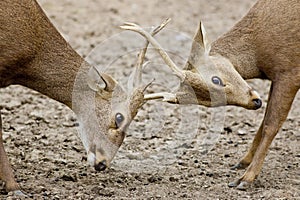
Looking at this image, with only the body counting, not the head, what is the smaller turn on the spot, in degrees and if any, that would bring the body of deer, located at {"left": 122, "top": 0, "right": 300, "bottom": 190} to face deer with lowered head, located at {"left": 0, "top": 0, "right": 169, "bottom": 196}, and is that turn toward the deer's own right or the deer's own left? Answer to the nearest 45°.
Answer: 0° — it already faces it

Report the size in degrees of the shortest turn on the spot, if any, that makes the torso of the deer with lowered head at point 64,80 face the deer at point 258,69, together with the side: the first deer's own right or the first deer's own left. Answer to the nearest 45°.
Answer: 0° — it already faces it

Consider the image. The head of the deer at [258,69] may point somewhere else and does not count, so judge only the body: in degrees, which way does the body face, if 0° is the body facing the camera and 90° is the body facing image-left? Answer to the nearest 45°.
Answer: approximately 90°

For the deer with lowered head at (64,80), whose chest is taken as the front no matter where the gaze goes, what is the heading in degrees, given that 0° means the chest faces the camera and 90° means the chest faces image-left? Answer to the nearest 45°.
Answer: approximately 270°

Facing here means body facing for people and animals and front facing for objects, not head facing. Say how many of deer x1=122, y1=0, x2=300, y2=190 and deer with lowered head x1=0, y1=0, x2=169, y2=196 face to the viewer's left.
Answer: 1

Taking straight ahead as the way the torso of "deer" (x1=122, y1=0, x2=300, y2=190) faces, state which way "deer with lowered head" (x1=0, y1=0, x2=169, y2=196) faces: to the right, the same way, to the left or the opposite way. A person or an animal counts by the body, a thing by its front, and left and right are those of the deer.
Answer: the opposite way
